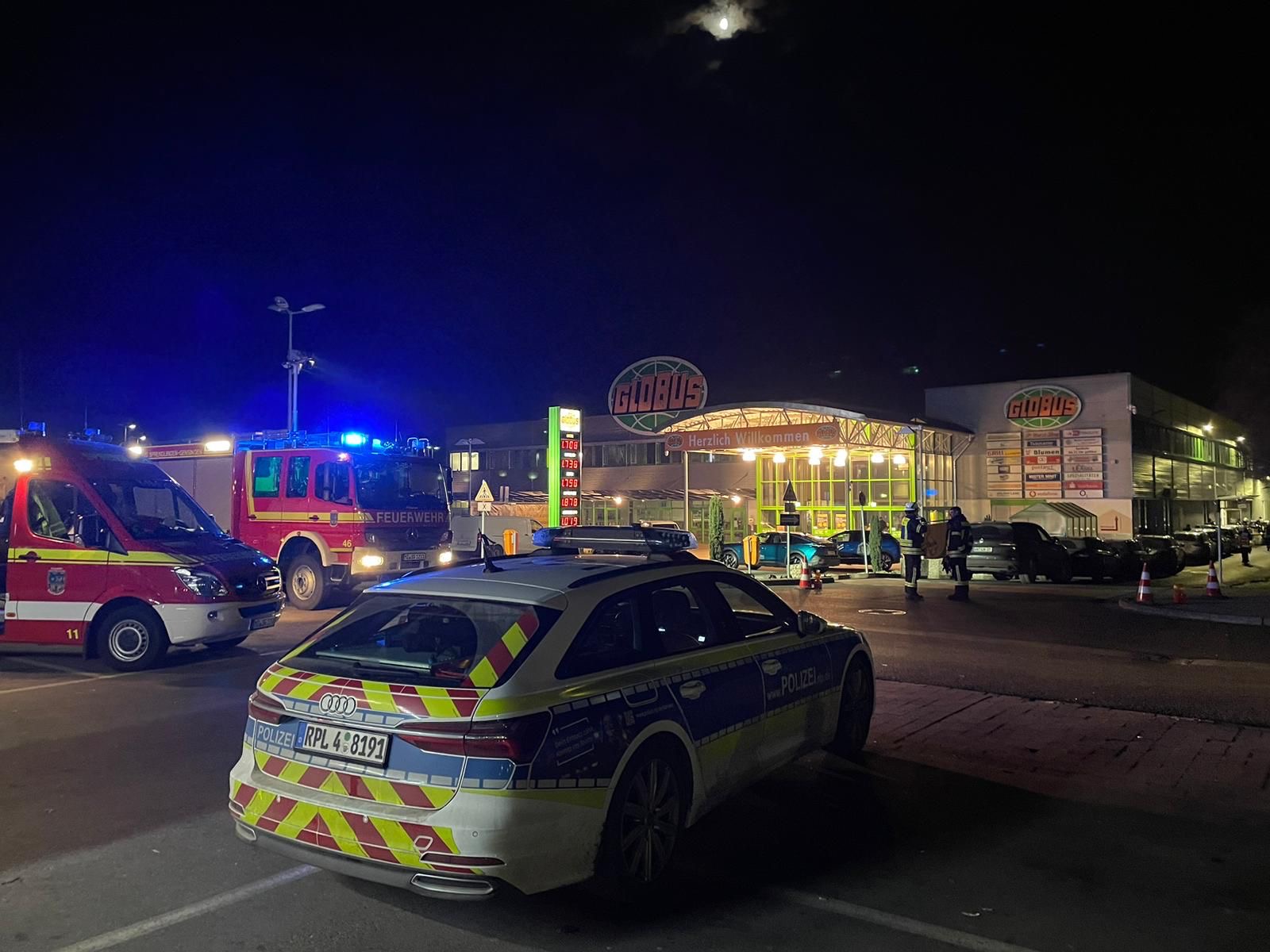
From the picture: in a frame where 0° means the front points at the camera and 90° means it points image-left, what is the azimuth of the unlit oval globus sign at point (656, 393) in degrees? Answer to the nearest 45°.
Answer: approximately 0°

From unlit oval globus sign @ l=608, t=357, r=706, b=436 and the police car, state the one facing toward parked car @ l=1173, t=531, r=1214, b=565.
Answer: the police car

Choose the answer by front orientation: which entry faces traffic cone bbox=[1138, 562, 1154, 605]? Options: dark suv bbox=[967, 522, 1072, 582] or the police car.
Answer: the police car

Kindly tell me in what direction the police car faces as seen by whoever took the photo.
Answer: facing away from the viewer and to the right of the viewer

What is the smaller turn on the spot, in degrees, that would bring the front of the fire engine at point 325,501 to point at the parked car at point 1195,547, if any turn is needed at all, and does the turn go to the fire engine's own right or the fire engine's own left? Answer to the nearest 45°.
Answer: approximately 45° to the fire engine's own left

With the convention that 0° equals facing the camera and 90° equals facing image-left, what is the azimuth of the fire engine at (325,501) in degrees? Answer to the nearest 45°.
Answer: approximately 315°

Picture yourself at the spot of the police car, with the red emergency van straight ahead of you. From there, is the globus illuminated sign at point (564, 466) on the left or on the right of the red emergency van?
right

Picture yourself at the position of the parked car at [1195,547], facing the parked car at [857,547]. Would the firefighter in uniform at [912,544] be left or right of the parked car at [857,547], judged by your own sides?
left

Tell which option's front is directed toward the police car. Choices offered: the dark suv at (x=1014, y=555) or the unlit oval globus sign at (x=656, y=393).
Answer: the unlit oval globus sign

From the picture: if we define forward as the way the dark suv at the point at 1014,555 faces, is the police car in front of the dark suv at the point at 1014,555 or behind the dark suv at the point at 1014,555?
behind
